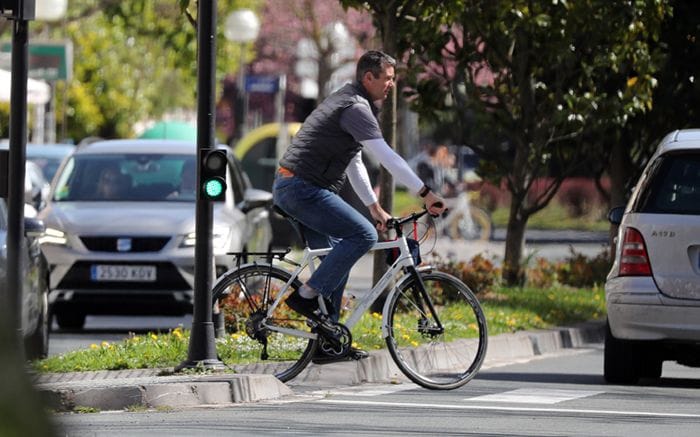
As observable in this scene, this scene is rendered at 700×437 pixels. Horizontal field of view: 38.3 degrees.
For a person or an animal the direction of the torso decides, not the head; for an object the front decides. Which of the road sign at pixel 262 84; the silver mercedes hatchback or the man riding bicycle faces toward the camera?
the road sign

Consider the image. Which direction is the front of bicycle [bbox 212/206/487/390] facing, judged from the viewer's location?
facing to the right of the viewer

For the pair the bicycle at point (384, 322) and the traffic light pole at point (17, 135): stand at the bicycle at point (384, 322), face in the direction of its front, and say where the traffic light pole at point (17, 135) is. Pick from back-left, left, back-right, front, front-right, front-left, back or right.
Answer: back

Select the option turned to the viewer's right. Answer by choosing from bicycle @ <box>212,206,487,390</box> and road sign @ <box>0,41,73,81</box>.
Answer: the bicycle

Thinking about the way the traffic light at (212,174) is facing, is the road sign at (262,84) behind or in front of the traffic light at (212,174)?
behind

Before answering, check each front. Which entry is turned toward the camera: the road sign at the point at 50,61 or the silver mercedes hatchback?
the road sign

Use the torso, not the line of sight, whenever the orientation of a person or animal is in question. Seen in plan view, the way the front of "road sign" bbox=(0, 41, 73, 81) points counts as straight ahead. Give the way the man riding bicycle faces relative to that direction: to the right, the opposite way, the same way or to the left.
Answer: to the left

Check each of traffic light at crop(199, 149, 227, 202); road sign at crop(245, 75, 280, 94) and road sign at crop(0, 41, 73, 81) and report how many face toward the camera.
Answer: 3

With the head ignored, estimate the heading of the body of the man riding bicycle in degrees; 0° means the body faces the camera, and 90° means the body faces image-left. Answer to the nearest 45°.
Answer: approximately 270°

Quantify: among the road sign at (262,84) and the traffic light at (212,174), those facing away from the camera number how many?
0

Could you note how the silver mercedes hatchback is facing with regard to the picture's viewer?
facing away from the viewer

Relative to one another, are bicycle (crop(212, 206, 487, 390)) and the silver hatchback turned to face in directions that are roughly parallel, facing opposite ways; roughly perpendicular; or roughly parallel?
roughly perpendicular

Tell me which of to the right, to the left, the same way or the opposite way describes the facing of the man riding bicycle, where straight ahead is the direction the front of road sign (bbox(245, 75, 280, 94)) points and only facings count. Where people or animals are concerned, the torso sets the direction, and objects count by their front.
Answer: to the left

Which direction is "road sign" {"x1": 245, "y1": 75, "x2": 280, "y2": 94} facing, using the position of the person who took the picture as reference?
facing the viewer

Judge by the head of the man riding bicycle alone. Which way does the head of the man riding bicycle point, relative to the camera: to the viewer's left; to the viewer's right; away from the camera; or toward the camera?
to the viewer's right

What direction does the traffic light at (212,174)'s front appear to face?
toward the camera
